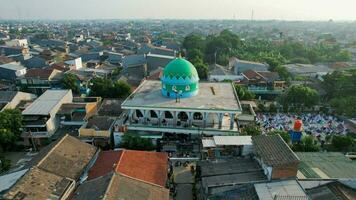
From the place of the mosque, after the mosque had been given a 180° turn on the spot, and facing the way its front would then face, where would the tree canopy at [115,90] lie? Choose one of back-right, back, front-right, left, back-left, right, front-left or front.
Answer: front-left

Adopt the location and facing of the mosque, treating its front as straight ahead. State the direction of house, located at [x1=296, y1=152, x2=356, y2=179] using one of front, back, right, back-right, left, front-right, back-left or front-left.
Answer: front-left

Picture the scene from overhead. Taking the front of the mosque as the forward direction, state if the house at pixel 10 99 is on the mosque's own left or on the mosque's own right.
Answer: on the mosque's own right

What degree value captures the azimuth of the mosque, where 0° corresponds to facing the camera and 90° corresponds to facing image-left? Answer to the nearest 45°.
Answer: approximately 0°

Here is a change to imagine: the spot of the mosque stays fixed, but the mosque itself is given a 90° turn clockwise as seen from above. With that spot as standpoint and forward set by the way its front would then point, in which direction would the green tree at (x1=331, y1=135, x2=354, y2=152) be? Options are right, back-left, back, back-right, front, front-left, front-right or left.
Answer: back

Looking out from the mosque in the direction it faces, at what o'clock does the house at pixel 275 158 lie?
The house is roughly at 11 o'clock from the mosque.

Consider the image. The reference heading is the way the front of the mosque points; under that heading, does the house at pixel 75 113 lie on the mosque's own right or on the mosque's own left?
on the mosque's own right

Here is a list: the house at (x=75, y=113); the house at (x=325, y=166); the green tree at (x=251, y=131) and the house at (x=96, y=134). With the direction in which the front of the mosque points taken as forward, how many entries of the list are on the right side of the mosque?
2

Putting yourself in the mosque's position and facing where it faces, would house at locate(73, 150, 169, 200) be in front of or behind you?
in front

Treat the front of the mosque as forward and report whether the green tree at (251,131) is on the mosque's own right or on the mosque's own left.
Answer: on the mosque's own left

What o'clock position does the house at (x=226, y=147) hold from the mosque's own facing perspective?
The house is roughly at 11 o'clock from the mosque.

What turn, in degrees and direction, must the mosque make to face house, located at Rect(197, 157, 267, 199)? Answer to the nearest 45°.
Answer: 0° — it already faces it

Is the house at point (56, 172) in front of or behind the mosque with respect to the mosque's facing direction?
in front

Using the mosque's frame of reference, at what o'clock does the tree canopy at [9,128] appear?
The tree canopy is roughly at 3 o'clock from the mosque.
